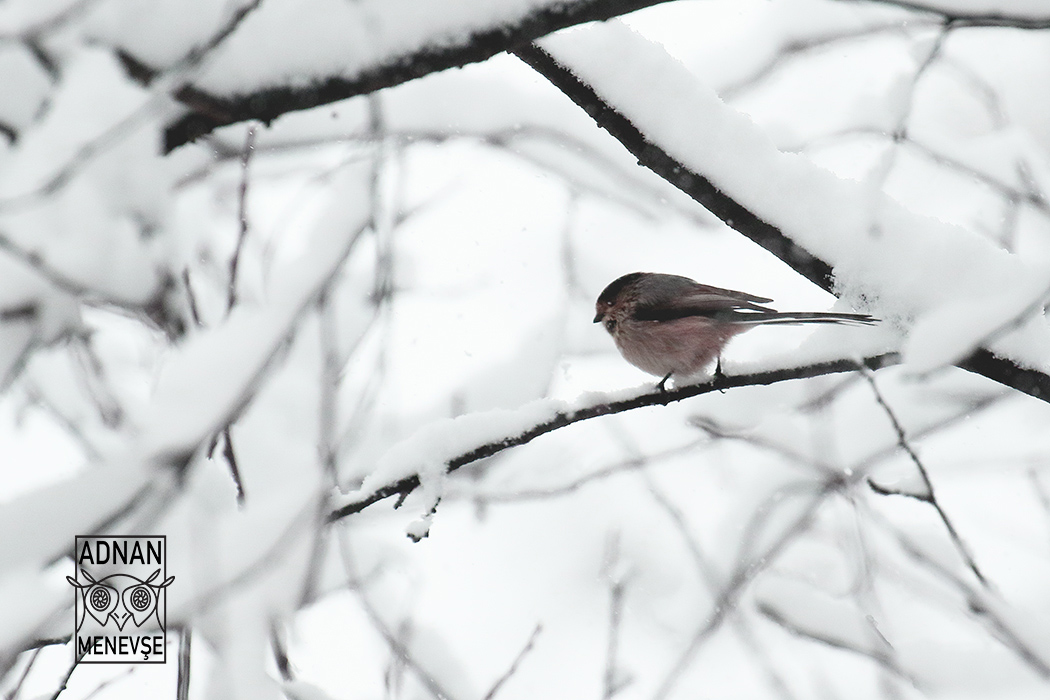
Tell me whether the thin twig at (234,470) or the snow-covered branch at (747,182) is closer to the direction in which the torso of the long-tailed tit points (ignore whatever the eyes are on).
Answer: the thin twig

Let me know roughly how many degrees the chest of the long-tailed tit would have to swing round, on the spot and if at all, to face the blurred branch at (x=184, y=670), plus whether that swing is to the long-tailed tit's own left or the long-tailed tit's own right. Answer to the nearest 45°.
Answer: approximately 45° to the long-tailed tit's own left

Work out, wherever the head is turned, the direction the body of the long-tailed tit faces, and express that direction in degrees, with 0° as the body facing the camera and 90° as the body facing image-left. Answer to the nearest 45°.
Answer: approximately 90°
